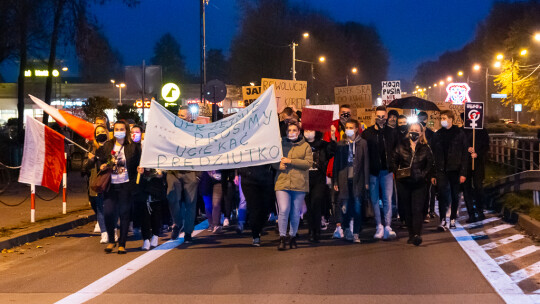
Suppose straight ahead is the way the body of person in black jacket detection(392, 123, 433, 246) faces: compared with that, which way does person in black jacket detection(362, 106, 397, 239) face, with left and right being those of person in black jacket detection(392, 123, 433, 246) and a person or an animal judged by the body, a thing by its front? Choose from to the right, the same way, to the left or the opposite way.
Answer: the same way

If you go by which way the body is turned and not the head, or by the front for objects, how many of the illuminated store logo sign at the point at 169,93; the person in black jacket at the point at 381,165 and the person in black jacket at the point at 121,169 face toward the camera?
3

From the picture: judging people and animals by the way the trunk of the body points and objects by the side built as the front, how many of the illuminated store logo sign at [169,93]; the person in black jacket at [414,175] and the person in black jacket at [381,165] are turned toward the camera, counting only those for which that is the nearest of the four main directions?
3

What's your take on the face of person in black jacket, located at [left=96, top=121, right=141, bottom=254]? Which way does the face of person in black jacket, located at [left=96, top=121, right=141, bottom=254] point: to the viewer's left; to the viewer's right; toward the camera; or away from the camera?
toward the camera

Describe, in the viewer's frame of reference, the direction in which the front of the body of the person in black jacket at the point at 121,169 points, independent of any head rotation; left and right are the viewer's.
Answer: facing the viewer

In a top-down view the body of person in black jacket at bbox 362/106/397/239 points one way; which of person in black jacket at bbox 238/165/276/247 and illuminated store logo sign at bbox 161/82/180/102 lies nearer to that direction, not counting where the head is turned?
the person in black jacket

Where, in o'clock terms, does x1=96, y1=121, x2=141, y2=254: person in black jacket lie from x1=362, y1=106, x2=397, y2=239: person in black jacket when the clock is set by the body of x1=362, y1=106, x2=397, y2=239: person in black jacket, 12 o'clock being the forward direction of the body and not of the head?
x1=96, y1=121, x2=141, y2=254: person in black jacket is roughly at 2 o'clock from x1=362, y1=106, x2=397, y2=239: person in black jacket.

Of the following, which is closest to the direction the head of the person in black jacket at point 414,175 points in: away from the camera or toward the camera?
toward the camera

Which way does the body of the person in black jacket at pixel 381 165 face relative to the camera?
toward the camera

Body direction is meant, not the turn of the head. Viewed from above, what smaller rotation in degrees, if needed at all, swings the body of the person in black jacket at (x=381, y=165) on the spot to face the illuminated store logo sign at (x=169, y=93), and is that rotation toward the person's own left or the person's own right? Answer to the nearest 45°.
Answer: approximately 135° to the person's own right

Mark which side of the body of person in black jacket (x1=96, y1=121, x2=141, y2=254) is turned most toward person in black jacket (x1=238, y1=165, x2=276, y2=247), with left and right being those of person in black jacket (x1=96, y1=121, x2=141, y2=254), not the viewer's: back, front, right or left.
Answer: left

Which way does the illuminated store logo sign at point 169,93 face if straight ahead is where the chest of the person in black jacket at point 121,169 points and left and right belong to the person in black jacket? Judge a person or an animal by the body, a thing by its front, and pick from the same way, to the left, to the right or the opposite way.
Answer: the same way

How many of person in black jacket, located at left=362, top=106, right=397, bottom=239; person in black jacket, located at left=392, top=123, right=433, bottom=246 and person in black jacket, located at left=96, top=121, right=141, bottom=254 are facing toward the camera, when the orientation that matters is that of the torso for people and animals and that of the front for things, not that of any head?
3

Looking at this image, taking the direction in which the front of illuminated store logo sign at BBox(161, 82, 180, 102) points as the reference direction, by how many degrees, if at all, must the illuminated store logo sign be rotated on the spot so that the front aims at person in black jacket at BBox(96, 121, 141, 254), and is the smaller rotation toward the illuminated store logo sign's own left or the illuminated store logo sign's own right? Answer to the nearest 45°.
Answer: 0° — it already faces them

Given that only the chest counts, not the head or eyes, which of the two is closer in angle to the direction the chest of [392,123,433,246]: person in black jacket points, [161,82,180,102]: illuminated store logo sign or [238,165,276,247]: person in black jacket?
the person in black jacket

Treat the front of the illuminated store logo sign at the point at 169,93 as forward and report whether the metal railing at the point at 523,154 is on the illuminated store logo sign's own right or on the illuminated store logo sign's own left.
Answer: on the illuminated store logo sign's own left

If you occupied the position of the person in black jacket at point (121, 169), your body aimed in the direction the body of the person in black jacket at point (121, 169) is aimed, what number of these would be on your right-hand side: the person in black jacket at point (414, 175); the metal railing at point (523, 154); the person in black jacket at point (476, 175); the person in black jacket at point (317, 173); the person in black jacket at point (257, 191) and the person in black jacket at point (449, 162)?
0

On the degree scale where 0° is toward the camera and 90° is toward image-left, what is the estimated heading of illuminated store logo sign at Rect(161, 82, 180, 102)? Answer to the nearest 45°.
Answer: approximately 0°
